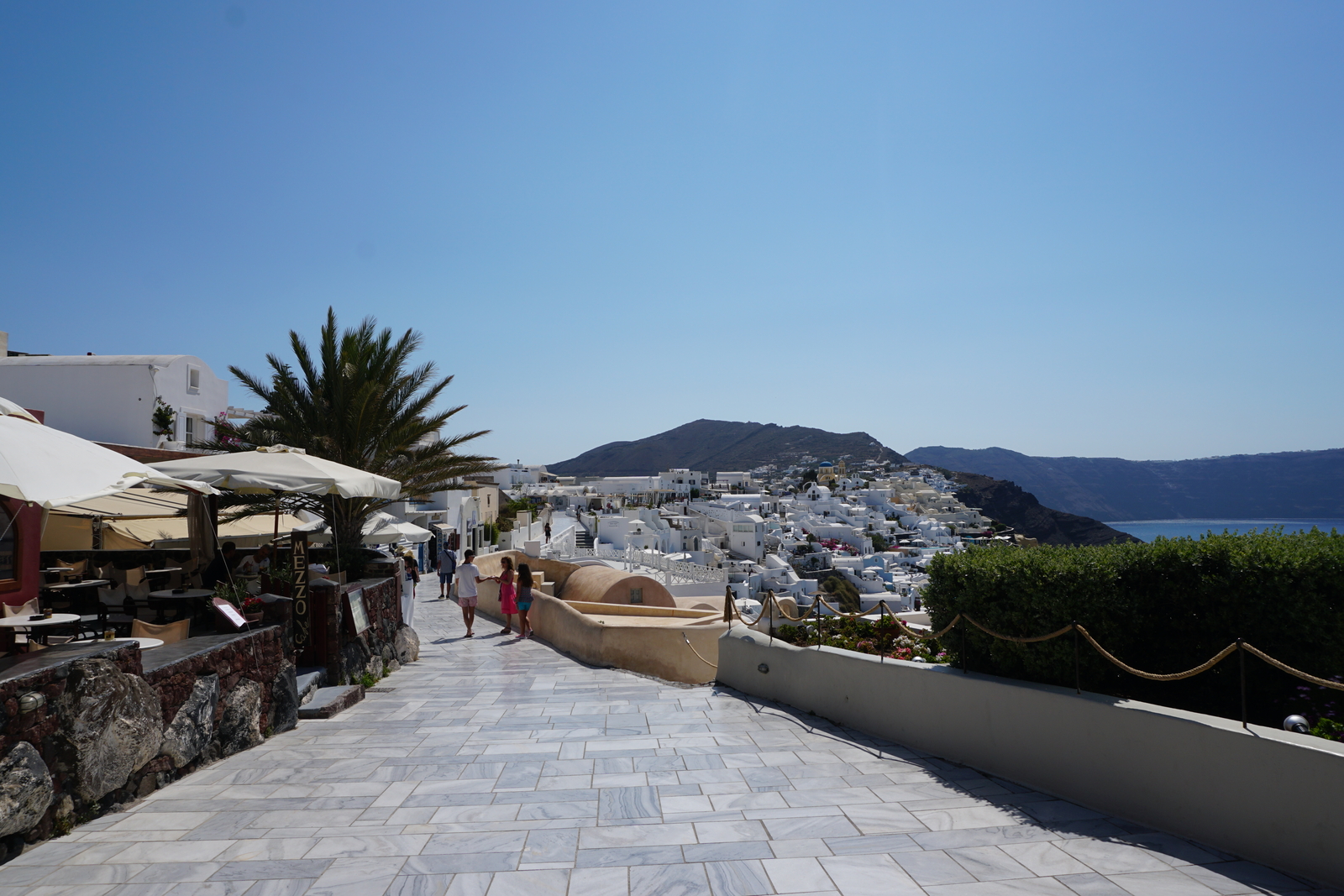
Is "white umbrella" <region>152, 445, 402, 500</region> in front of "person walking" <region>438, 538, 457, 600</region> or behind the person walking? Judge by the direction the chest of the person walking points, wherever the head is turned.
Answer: behind

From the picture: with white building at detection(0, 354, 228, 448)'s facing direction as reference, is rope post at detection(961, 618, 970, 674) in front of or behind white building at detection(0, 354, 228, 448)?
in front

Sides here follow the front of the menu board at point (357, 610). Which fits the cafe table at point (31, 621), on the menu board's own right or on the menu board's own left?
on the menu board's own right

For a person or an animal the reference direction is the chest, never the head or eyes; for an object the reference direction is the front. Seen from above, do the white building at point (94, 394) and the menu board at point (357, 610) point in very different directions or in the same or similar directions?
same or similar directions

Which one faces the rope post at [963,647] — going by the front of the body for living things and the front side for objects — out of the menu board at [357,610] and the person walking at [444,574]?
the menu board

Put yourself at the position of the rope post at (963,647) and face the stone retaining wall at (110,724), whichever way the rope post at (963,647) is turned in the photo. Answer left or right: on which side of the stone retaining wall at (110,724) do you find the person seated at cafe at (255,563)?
right

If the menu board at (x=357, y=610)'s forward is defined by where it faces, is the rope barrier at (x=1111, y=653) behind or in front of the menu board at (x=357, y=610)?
in front

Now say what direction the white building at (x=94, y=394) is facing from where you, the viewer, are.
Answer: facing the viewer and to the right of the viewer

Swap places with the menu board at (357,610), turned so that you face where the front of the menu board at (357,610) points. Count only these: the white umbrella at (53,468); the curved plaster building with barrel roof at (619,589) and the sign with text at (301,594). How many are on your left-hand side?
1
